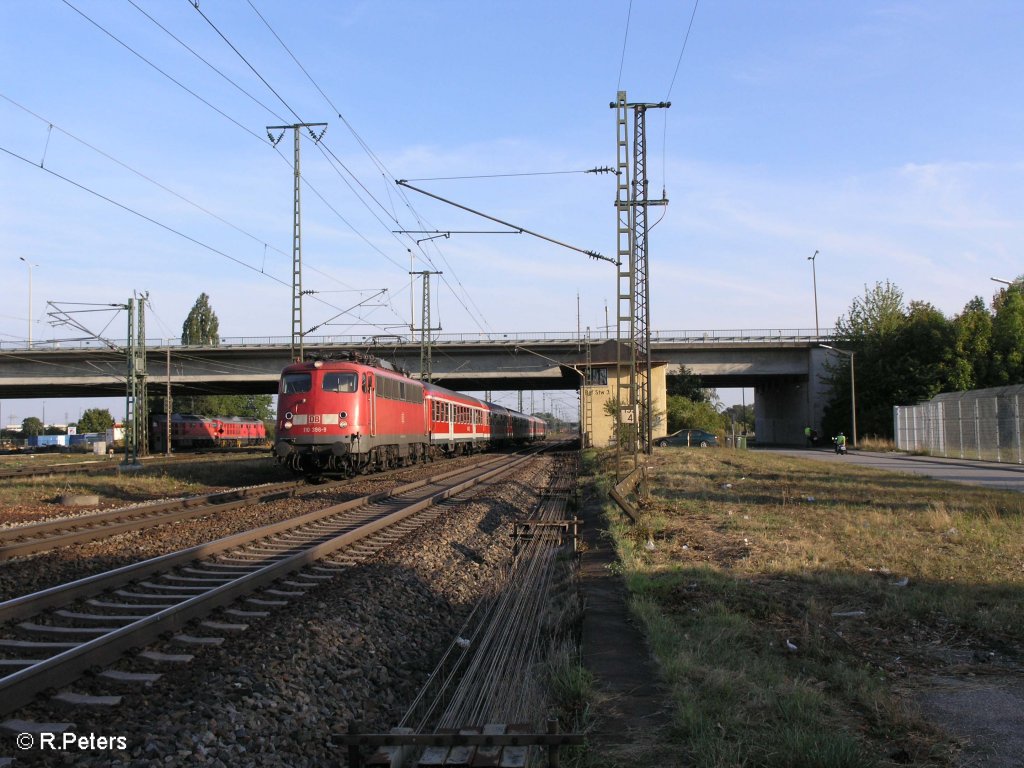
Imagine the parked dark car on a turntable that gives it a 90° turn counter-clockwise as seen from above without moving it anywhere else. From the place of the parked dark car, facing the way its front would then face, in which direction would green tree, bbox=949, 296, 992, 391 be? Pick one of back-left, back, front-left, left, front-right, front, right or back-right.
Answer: left

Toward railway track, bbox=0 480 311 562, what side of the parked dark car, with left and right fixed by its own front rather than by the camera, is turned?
left

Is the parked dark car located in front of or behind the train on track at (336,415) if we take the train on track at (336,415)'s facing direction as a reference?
behind

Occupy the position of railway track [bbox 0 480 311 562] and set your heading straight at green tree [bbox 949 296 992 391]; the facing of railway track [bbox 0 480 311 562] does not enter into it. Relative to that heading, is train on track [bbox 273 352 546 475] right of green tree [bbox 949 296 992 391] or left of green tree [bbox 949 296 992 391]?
left

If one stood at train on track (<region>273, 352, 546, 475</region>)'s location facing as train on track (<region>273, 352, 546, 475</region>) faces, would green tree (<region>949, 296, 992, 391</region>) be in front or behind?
behind

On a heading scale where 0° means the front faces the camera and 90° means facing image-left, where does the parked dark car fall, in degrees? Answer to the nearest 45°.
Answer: approximately 90°
